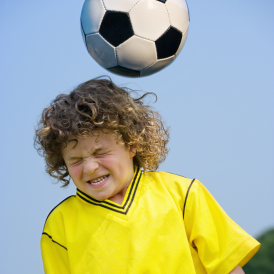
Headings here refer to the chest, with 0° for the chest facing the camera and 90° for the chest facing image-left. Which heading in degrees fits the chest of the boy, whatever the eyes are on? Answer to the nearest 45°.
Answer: approximately 0°
